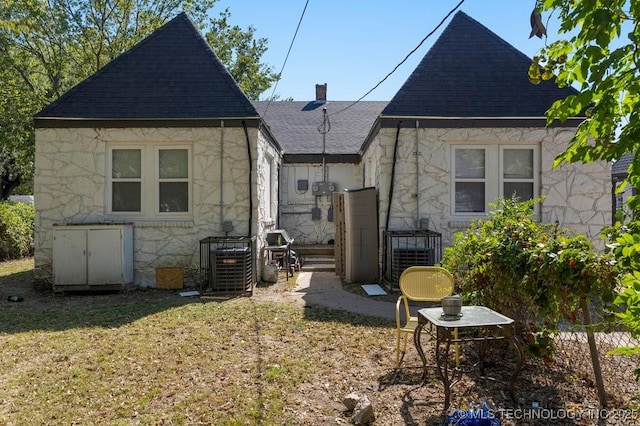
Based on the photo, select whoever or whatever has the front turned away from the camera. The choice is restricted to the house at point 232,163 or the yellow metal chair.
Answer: the house

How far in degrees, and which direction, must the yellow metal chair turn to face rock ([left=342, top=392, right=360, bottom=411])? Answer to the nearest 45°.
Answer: approximately 45° to its right

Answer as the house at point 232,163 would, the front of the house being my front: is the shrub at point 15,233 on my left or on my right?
on my left

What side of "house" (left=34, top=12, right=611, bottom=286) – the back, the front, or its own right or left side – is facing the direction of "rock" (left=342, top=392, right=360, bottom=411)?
back

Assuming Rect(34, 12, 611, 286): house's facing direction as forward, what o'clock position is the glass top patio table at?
The glass top patio table is roughly at 5 o'clock from the house.

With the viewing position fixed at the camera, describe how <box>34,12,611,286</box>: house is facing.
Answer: facing away from the viewer

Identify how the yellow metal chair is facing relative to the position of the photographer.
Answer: facing the viewer

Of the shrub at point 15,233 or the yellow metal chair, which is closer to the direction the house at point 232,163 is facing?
the shrub

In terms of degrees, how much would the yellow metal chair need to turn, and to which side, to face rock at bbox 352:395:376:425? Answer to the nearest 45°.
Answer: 0° — it already faces it

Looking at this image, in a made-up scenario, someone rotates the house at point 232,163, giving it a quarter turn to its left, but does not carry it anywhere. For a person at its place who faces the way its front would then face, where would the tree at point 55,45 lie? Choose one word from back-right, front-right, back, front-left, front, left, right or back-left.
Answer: front-right
